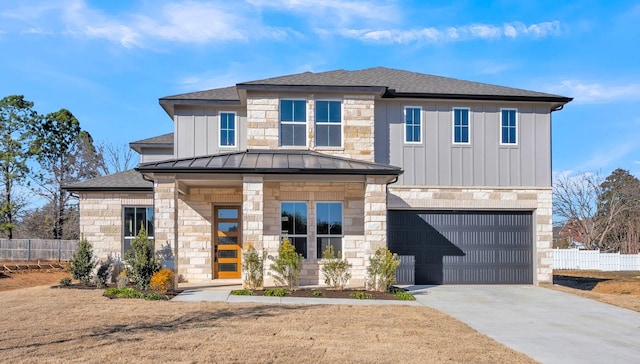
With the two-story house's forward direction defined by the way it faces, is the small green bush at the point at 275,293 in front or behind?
in front

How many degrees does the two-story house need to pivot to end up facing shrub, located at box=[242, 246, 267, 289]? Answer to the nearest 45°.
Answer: approximately 45° to its right

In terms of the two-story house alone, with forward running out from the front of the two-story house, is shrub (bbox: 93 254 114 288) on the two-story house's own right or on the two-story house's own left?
on the two-story house's own right

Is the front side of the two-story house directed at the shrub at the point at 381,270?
yes

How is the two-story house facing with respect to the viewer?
toward the camera

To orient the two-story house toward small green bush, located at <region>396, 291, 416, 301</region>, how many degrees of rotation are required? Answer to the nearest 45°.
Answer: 0° — it already faces it

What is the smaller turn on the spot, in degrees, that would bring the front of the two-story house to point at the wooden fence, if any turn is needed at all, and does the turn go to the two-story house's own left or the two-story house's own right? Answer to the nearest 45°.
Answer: approximately 135° to the two-story house's own right

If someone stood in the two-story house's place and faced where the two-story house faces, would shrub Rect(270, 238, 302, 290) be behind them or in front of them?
in front
